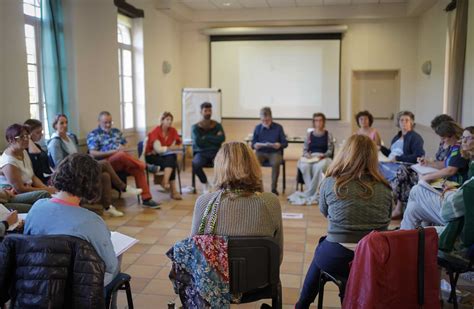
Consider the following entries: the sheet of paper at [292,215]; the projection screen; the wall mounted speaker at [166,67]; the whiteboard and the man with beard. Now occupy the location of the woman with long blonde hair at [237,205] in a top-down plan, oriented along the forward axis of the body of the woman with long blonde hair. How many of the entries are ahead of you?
5

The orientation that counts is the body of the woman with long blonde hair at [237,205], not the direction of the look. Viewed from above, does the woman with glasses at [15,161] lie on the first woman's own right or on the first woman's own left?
on the first woman's own left

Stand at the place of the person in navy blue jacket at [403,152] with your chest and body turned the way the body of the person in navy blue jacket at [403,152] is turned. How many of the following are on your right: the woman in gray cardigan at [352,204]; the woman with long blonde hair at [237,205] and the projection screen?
1

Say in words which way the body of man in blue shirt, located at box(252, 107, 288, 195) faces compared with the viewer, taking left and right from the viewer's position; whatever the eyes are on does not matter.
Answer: facing the viewer

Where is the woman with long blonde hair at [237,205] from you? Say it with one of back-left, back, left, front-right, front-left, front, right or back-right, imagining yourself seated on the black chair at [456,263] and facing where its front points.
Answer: front-left

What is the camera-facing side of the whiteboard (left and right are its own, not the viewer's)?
front

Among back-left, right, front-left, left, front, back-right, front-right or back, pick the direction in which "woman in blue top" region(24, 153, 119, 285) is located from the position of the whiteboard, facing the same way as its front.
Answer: front

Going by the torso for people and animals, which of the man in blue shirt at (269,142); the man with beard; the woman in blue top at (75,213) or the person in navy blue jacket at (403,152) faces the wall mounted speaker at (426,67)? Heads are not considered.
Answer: the woman in blue top

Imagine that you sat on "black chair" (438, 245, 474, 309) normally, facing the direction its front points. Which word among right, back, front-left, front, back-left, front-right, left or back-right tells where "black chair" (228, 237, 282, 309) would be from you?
front-left

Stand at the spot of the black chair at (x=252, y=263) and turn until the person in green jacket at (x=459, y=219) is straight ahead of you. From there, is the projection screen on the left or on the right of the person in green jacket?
left

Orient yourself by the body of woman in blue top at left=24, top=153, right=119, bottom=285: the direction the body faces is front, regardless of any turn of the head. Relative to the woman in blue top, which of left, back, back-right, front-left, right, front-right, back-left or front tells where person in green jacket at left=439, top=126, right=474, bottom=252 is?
front-right

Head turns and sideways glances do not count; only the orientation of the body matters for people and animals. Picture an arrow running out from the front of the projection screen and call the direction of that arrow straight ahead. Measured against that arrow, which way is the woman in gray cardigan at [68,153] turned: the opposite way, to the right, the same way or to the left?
to the left

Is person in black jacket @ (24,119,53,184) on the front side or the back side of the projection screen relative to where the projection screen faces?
on the front side

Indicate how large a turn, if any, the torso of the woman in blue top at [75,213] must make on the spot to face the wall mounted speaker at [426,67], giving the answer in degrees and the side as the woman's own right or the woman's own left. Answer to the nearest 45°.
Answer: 0° — they already face it

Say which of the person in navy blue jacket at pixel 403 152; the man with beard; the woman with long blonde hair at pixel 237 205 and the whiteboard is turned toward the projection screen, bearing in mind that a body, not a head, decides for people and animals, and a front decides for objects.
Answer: the woman with long blonde hair

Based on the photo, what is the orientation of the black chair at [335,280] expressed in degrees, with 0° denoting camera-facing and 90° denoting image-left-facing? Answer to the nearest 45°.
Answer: approximately 135°

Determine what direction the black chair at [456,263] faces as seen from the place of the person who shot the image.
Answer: facing to the left of the viewer
